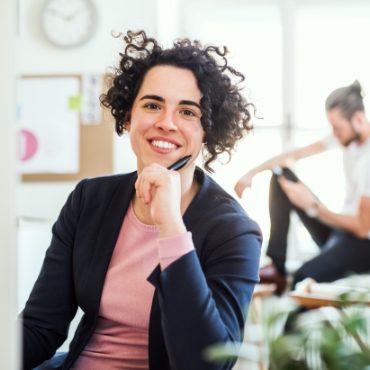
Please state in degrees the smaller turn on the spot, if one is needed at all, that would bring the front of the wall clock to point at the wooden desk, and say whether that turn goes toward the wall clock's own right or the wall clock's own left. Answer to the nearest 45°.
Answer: approximately 45° to the wall clock's own left

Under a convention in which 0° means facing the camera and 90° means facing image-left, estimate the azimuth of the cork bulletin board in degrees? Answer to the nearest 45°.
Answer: approximately 0°

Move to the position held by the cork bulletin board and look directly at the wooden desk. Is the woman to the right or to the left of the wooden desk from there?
right

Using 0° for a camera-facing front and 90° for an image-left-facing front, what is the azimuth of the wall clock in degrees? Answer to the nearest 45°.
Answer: approximately 0°

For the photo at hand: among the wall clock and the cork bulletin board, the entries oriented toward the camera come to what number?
2

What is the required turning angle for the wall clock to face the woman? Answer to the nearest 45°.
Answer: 0° — it already faces them
